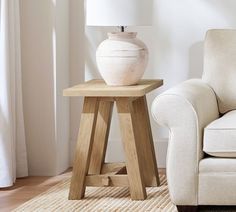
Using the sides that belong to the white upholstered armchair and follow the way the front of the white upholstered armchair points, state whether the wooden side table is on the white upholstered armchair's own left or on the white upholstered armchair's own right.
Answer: on the white upholstered armchair's own right

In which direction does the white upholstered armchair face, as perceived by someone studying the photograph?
facing the viewer

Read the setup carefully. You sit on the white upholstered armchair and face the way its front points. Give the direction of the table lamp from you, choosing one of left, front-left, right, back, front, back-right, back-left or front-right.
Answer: back-right

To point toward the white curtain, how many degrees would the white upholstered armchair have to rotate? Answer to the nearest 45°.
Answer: approximately 135° to its right
